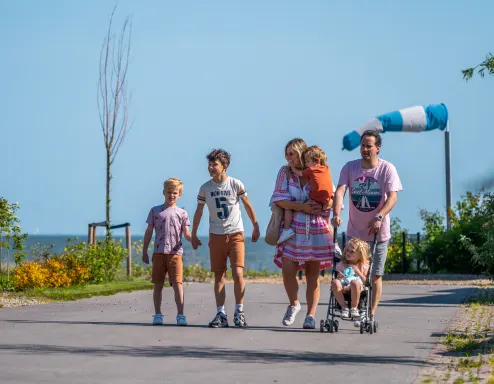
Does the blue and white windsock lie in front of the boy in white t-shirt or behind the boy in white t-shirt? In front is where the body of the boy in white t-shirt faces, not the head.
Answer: behind

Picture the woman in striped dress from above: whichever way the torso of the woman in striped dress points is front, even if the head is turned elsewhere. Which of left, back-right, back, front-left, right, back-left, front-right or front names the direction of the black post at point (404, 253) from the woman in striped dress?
back

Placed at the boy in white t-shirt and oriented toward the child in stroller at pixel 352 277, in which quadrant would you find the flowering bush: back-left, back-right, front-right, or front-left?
back-left

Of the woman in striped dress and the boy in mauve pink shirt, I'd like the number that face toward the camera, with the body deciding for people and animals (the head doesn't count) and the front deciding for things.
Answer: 2

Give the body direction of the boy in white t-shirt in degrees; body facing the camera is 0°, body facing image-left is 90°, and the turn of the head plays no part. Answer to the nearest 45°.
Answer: approximately 0°

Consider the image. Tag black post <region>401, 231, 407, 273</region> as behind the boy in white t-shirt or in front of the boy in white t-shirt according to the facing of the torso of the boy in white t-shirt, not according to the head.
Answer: behind

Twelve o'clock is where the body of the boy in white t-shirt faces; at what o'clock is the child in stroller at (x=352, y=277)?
The child in stroller is roughly at 10 o'clock from the boy in white t-shirt.

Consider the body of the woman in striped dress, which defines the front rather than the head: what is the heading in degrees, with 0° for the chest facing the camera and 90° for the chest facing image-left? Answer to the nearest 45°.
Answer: approximately 0°

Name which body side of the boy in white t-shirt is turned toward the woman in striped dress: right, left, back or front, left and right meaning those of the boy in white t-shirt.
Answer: left

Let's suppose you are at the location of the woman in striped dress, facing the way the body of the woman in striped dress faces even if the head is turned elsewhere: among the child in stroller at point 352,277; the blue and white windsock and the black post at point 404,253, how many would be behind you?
2
